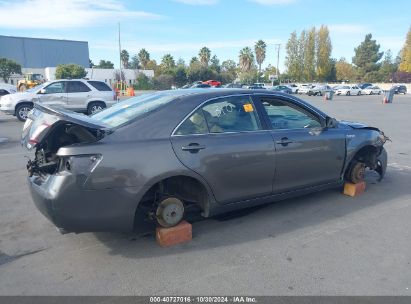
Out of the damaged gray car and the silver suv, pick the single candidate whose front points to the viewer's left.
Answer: the silver suv

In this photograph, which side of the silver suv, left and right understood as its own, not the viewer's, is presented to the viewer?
left

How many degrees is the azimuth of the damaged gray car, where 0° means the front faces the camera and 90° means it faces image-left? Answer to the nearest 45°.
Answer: approximately 225°

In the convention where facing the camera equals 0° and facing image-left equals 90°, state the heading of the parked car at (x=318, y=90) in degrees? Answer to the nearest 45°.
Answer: approximately 45°

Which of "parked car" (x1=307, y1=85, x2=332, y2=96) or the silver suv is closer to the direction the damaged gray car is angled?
the parked car

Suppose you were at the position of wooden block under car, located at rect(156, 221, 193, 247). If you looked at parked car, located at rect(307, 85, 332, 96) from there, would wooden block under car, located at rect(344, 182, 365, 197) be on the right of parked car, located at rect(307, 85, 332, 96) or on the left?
right

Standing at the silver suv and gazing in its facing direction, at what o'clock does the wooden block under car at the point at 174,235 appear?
The wooden block under car is roughly at 9 o'clock from the silver suv.

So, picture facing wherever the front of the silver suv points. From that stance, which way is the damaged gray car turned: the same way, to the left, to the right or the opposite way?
the opposite way

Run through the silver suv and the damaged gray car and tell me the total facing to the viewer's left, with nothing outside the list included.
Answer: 1
